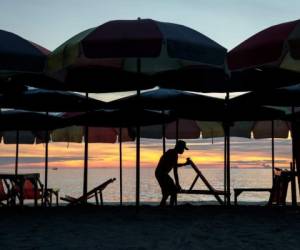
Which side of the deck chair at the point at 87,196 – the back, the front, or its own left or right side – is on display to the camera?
left

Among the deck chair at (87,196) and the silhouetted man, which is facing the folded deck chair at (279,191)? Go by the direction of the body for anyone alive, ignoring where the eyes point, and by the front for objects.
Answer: the silhouetted man

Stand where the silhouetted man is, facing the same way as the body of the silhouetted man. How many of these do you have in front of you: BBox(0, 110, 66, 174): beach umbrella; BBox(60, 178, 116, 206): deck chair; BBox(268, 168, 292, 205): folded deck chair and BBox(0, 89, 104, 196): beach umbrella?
1

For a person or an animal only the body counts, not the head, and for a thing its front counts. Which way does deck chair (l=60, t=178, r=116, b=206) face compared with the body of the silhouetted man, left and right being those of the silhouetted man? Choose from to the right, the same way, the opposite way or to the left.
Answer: the opposite way

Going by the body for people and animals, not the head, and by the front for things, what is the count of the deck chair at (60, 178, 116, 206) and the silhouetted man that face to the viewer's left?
1

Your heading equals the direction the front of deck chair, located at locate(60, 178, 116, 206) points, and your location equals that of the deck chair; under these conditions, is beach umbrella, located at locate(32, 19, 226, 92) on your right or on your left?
on your left

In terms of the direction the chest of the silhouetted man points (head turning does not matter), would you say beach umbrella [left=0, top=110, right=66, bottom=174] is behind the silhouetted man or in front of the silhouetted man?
behind

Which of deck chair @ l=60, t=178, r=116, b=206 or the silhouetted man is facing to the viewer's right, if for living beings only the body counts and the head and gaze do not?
the silhouetted man

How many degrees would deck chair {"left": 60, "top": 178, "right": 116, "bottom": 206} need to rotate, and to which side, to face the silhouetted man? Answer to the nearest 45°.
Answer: approximately 180°

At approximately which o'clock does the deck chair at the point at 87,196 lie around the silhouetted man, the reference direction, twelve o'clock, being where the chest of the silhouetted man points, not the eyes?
The deck chair is roughly at 6 o'clock from the silhouetted man.

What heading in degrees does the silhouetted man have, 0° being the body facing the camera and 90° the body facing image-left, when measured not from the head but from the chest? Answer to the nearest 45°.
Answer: approximately 270°
